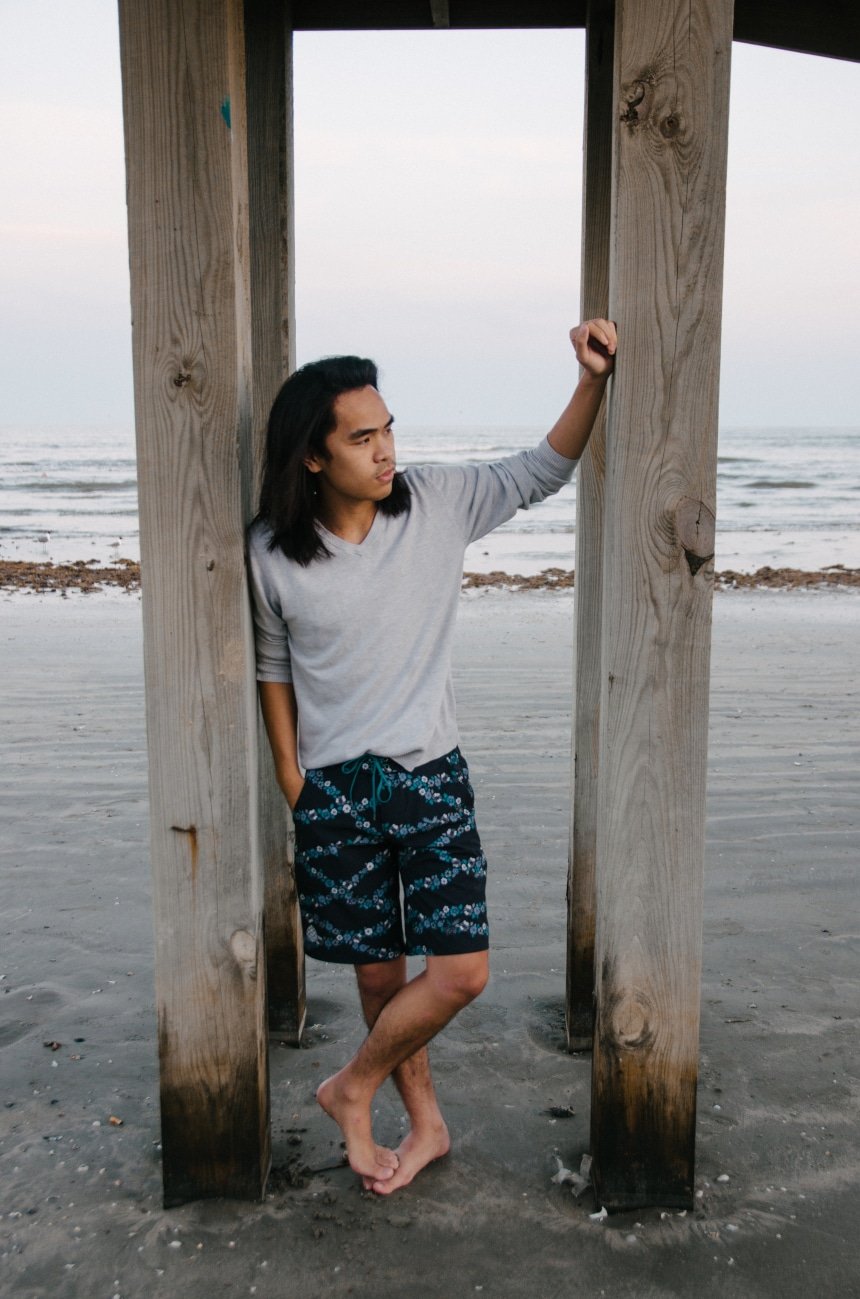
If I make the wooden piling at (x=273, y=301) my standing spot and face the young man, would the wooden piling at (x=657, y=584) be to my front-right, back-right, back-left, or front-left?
front-left

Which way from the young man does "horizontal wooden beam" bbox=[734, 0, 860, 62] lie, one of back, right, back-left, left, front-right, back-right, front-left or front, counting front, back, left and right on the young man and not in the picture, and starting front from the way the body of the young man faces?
back-left

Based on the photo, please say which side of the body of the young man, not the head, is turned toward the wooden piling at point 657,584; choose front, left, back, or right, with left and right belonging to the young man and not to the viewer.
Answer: left

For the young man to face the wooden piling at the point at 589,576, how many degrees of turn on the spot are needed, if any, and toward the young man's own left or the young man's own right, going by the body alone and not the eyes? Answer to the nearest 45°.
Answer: approximately 135° to the young man's own left

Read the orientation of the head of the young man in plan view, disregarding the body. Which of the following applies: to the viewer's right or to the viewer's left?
to the viewer's right

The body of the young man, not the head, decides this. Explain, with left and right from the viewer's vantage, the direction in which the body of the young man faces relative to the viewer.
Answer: facing the viewer
